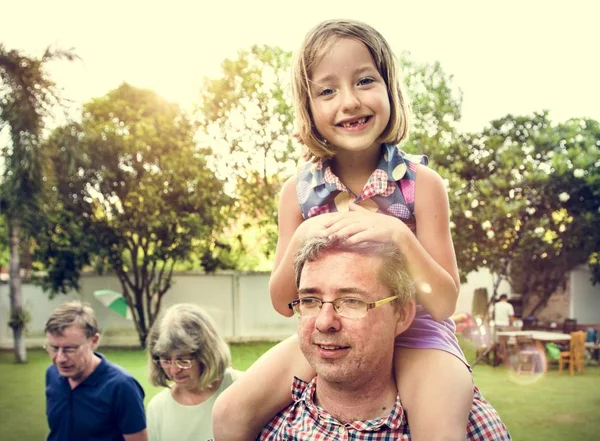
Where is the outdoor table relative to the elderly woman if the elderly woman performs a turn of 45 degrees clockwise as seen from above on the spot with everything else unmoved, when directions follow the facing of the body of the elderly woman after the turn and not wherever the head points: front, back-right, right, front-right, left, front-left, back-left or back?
back-right

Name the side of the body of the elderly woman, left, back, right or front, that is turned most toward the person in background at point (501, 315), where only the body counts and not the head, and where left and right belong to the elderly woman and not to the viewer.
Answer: back

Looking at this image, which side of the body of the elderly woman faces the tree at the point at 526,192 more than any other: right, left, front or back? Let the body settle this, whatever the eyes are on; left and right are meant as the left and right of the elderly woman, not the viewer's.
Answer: back

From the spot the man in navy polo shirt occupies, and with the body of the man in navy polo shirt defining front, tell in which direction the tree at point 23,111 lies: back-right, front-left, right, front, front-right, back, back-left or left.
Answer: back-right

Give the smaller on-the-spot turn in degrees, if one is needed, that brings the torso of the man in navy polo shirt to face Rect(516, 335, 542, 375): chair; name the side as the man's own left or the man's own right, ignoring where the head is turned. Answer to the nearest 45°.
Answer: approximately 180°

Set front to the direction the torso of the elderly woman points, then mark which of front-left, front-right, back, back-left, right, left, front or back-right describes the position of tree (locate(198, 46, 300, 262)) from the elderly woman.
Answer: back-right

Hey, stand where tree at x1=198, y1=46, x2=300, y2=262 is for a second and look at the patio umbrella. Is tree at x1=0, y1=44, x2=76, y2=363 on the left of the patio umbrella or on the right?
left

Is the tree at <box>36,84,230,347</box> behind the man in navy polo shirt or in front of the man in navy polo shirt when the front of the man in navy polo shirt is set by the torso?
behind
